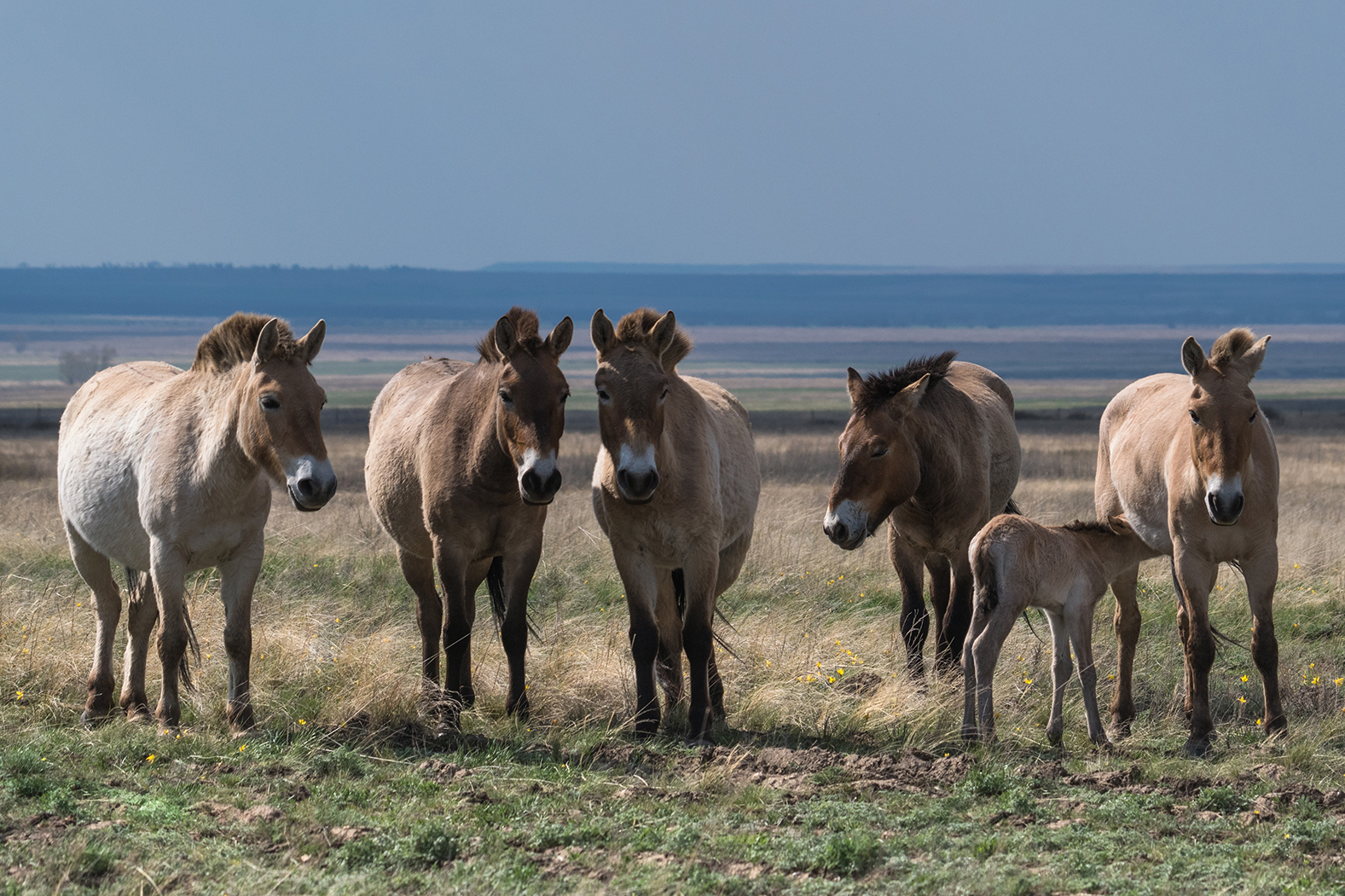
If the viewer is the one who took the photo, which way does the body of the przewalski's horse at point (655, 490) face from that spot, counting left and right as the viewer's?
facing the viewer

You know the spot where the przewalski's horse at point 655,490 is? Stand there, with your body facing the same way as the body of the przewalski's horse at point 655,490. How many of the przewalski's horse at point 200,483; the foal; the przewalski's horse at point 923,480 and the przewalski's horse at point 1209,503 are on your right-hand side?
1

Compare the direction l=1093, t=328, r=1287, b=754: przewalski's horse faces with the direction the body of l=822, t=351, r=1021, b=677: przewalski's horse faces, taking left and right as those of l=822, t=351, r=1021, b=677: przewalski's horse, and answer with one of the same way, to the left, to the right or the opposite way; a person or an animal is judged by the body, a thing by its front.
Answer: to the left

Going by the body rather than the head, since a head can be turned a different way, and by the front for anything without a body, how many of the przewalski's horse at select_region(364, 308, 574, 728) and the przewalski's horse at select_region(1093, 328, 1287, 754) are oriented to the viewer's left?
0

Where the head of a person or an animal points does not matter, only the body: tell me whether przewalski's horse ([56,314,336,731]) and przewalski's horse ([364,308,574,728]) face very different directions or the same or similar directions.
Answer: same or similar directions

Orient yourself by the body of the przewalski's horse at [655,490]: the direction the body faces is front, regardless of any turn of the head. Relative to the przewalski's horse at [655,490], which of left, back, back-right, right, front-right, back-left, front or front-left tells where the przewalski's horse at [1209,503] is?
left

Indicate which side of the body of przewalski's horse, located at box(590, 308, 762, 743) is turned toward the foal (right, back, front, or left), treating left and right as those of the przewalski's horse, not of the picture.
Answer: left

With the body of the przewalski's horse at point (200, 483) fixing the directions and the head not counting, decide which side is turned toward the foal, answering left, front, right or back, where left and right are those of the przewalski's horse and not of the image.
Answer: front

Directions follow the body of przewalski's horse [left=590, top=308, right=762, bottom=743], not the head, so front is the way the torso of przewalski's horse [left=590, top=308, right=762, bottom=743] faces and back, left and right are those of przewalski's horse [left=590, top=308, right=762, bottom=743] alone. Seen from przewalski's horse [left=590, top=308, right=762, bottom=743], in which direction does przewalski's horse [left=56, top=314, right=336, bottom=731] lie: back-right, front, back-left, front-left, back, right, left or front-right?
right

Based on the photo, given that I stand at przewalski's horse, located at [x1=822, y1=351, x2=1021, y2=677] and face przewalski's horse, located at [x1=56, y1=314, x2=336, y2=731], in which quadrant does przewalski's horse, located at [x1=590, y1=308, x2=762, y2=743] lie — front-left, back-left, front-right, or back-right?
front-left

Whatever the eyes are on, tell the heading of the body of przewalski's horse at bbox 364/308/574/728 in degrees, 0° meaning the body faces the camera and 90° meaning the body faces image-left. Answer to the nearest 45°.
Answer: approximately 315°

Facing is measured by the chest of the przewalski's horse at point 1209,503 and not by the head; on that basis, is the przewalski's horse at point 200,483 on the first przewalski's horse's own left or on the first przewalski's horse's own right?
on the first przewalski's horse's own right

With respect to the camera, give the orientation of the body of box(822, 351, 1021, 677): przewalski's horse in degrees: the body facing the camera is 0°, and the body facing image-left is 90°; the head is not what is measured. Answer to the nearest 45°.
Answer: approximately 45°

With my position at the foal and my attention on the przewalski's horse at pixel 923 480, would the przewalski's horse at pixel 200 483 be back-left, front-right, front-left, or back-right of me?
front-left

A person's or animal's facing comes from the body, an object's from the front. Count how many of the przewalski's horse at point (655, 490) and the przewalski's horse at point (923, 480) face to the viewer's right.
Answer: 0

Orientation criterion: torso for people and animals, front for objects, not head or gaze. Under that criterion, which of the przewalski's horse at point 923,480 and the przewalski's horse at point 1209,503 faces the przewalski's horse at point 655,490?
the przewalski's horse at point 923,480

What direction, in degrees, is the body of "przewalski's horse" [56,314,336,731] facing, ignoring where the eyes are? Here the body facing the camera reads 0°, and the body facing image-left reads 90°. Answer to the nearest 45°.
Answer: approximately 315°
